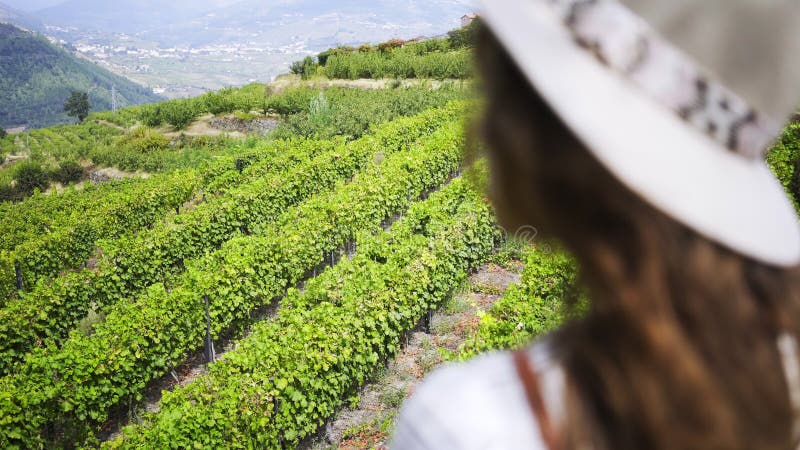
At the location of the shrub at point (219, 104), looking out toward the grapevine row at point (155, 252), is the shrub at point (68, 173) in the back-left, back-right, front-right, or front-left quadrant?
front-right

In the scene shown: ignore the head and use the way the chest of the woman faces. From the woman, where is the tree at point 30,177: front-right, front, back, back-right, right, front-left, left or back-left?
front

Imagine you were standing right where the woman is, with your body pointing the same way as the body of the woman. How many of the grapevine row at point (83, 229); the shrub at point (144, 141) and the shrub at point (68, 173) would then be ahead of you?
3

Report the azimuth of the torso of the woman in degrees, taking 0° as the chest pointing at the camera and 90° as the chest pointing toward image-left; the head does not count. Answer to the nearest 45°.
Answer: approximately 135°

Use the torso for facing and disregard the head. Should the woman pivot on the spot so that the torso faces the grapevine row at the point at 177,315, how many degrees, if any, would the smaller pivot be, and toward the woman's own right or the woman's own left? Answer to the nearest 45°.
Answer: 0° — they already face it

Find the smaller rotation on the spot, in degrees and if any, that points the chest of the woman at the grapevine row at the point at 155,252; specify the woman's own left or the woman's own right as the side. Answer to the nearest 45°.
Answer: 0° — they already face it

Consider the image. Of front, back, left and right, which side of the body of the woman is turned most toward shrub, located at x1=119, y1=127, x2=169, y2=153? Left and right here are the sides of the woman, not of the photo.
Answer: front

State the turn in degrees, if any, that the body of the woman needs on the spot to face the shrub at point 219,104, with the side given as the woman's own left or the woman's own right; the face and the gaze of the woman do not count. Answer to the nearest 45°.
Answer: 0° — they already face it

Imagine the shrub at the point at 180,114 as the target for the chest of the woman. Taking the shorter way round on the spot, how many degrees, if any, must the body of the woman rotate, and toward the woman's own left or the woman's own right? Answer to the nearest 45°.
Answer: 0° — they already face it

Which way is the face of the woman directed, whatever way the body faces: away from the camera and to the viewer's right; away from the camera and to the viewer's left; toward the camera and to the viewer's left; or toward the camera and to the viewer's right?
away from the camera and to the viewer's left

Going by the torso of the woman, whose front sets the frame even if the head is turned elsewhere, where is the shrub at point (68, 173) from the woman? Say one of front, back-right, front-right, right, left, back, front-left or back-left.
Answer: front
